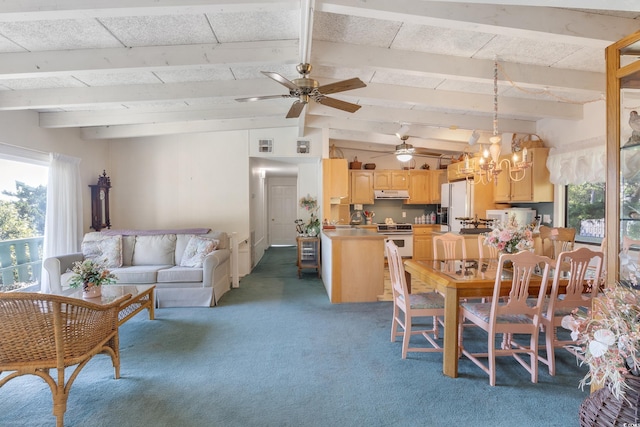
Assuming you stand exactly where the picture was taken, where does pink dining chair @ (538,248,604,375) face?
facing away from the viewer and to the left of the viewer

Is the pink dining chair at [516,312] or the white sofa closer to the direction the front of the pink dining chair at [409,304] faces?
the pink dining chair

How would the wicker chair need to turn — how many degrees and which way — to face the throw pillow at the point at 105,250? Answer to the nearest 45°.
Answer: approximately 45° to its left

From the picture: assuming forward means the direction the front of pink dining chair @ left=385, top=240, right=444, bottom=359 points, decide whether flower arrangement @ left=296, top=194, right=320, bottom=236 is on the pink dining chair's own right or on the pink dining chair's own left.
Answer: on the pink dining chair's own left

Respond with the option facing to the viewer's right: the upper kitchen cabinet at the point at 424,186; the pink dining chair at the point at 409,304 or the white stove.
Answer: the pink dining chair

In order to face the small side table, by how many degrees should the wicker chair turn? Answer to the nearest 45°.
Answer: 0° — it already faces it

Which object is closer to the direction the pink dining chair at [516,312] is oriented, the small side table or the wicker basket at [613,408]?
the small side table

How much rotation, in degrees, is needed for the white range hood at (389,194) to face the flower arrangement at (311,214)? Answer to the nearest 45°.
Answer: approximately 45° to its right

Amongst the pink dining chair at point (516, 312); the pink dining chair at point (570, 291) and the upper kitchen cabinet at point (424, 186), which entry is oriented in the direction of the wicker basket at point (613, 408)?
the upper kitchen cabinet

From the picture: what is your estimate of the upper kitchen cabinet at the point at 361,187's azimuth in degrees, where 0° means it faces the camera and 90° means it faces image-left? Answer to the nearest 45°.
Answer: approximately 0°

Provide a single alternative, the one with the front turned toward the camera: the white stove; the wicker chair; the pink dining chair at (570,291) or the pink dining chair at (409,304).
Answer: the white stove

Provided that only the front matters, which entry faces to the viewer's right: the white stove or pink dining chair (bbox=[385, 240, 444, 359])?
the pink dining chair

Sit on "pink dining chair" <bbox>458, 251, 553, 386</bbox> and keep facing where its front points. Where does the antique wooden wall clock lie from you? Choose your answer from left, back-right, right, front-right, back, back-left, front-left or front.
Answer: front-left
